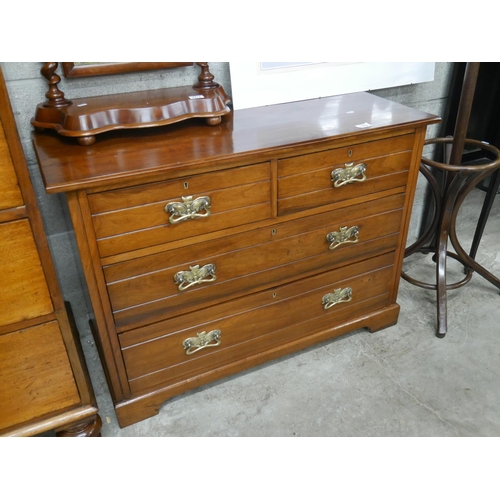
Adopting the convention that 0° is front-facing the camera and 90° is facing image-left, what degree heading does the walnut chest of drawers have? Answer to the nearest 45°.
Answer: approximately 315°
